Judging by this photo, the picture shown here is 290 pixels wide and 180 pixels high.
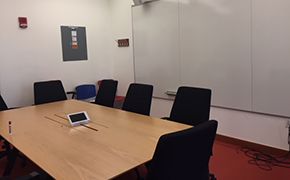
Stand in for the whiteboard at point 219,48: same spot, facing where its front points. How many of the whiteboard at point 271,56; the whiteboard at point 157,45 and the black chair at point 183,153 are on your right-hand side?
1

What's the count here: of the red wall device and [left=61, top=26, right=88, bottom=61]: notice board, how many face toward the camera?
2

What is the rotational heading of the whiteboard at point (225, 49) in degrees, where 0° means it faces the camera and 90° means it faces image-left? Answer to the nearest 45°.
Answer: approximately 45°

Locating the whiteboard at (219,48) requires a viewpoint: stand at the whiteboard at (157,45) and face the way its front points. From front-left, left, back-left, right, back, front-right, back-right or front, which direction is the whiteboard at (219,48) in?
left

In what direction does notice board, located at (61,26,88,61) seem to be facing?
toward the camera

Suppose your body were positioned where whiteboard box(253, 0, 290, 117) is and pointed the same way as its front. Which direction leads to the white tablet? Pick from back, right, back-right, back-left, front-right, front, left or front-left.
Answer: front

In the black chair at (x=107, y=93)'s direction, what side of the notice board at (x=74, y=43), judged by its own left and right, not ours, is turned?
front

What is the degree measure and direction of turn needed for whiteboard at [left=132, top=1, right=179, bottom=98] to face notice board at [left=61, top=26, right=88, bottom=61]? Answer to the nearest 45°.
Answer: approximately 45° to its right

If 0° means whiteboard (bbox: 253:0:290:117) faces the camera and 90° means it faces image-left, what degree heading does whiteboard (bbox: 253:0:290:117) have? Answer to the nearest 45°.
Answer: approximately 45°

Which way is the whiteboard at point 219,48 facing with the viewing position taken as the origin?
facing the viewer and to the left of the viewer

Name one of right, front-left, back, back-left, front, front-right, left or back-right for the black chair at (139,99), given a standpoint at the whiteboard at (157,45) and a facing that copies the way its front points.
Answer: front-left

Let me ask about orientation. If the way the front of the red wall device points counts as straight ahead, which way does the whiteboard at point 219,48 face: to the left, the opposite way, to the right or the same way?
to the right

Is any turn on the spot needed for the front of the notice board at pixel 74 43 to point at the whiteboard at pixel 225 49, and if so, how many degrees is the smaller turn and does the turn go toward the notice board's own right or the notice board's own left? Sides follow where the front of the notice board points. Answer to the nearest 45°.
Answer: approximately 45° to the notice board's own left

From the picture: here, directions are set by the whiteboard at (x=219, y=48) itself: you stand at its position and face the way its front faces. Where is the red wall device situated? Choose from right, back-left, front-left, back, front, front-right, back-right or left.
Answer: front-right

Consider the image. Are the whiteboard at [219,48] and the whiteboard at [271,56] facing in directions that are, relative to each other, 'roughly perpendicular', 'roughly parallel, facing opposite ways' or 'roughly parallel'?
roughly parallel
